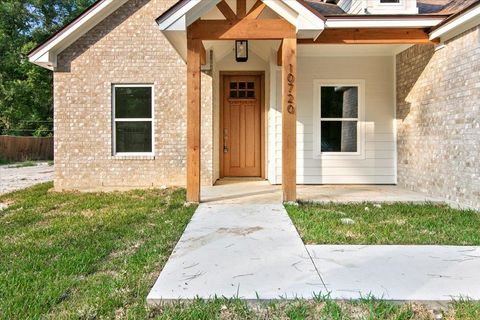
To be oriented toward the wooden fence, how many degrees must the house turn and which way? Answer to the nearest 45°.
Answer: approximately 135° to its right

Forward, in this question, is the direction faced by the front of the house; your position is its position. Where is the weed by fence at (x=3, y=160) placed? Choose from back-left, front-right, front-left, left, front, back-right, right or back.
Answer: back-right

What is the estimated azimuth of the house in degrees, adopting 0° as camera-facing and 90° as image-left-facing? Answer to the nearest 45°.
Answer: approximately 0°

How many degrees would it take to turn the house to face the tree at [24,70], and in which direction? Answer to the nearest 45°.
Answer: approximately 135° to its right
